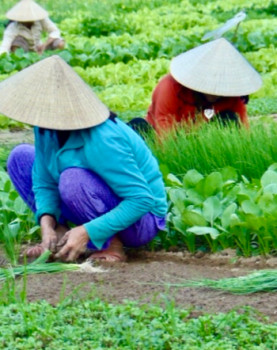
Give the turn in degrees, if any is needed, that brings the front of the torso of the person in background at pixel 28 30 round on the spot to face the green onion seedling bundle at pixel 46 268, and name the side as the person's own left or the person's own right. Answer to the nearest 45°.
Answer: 0° — they already face it

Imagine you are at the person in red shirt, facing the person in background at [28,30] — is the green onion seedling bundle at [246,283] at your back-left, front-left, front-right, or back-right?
back-left

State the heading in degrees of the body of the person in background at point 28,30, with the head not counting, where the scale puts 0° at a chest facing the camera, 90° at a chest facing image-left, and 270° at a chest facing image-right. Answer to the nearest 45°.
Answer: approximately 0°

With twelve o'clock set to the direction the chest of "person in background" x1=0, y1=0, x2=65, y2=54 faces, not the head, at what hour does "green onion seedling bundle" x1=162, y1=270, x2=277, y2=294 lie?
The green onion seedling bundle is roughly at 12 o'clock from the person in background.

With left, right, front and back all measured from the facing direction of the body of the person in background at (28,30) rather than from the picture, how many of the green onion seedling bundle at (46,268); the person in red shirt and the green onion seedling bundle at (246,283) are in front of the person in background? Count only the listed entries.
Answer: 3

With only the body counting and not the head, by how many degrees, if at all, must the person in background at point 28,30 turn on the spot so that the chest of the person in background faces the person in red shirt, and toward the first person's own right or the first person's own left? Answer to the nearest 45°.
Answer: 0° — they already face them
